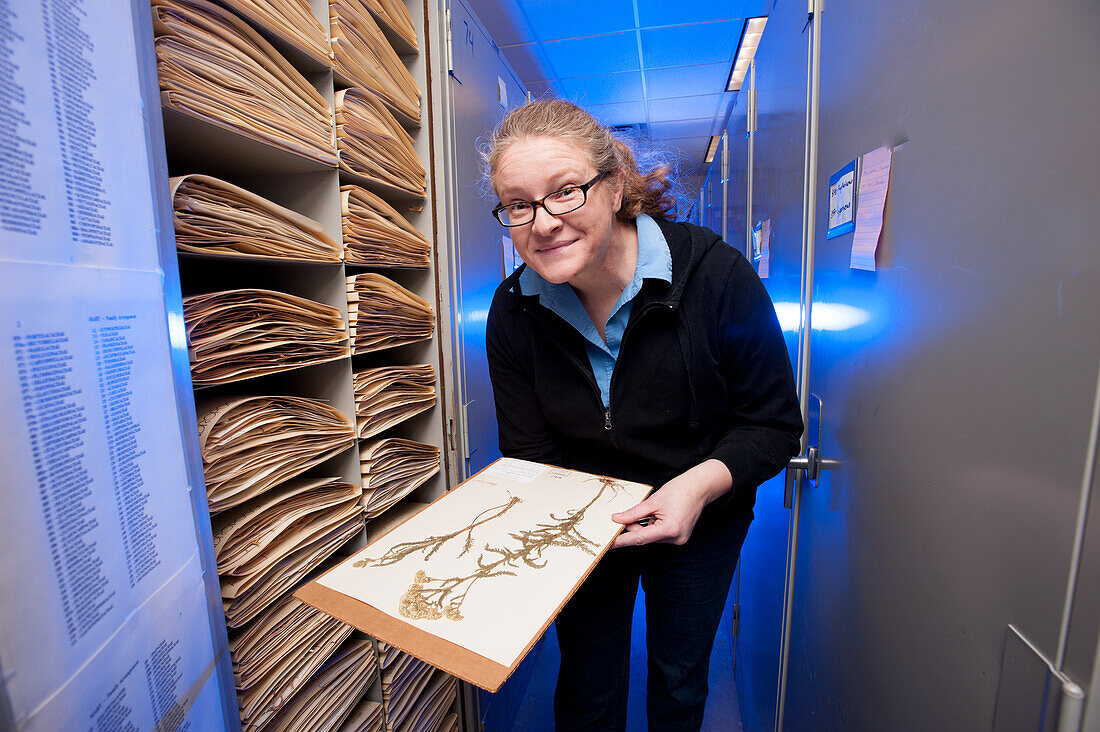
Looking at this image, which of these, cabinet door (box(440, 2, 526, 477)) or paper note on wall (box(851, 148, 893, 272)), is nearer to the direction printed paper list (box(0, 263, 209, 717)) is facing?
the paper note on wall

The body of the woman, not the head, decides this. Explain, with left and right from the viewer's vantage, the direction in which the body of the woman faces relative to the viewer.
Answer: facing the viewer and to the left of the viewer

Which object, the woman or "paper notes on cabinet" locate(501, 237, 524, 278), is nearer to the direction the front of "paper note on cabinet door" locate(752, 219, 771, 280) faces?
the paper notes on cabinet

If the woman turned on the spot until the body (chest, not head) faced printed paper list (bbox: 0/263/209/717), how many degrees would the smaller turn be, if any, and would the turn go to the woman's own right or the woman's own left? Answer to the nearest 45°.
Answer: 0° — they already face it

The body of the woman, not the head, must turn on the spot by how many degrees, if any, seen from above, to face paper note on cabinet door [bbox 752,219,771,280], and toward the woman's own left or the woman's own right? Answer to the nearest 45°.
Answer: approximately 180°

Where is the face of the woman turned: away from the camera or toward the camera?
toward the camera

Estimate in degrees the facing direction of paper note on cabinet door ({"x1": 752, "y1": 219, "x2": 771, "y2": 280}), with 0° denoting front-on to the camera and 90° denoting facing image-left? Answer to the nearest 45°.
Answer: approximately 90°

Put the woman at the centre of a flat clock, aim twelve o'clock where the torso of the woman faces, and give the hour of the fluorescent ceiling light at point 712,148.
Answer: The fluorescent ceiling light is roughly at 5 o'clock from the woman.

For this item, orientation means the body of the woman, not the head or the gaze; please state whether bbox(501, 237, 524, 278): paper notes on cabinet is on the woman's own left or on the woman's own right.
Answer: on the woman's own right

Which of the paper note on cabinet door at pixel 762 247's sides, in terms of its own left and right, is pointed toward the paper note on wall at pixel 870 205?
left

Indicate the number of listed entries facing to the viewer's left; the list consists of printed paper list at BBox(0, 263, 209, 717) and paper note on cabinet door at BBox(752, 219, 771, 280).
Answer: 1

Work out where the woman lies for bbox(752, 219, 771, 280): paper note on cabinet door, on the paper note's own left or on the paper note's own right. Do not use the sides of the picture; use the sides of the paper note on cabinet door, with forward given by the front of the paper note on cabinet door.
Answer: on the paper note's own left

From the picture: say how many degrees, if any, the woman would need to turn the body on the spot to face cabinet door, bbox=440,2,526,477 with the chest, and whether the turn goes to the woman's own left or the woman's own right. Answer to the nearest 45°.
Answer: approximately 90° to the woman's own right
